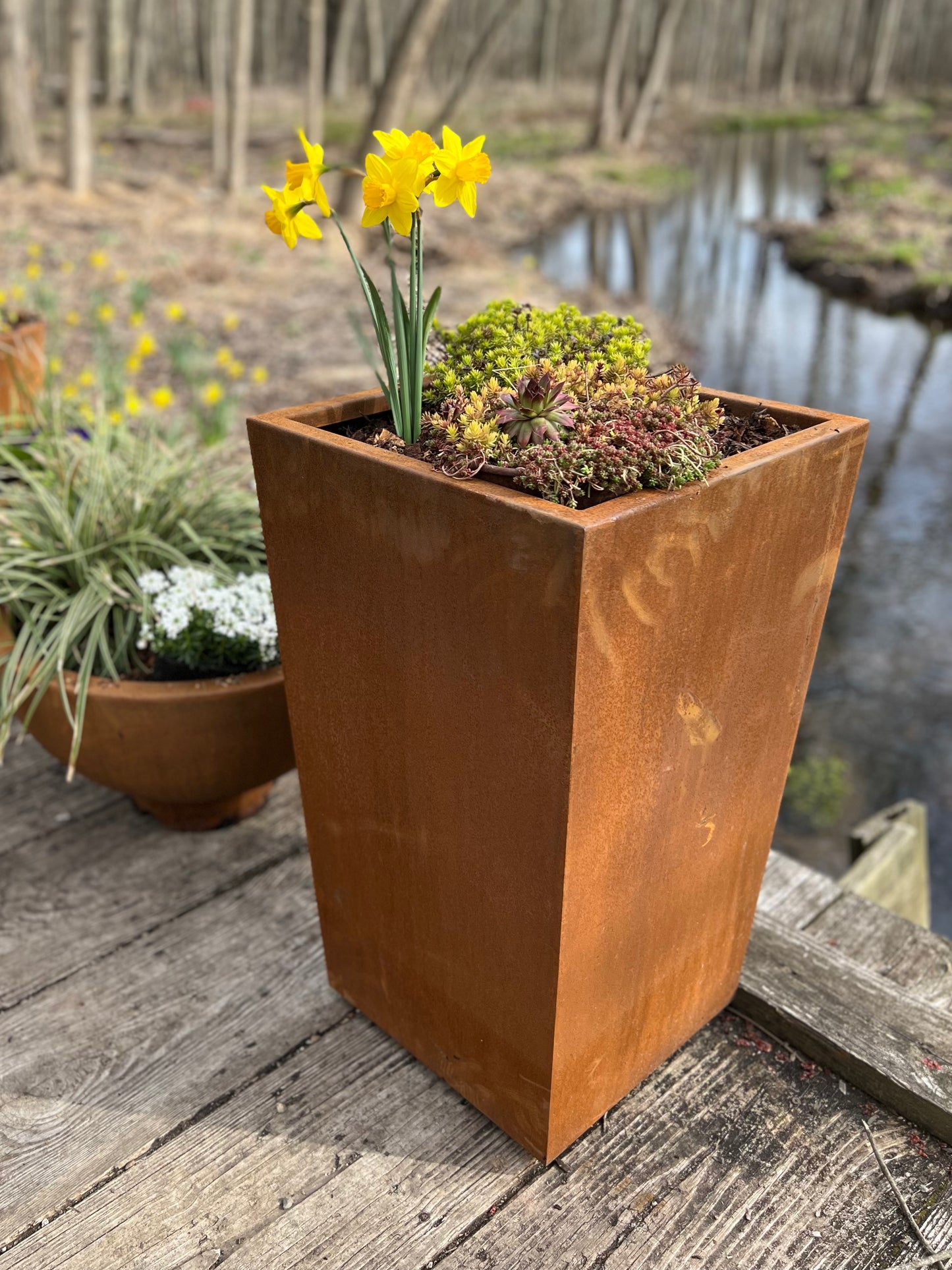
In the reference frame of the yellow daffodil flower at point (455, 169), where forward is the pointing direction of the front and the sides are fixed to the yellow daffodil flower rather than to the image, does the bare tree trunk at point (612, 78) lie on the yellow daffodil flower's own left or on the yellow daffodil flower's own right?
on the yellow daffodil flower's own left

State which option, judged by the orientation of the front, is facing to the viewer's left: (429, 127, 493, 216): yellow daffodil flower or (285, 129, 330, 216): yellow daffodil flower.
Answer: (285, 129, 330, 216): yellow daffodil flower

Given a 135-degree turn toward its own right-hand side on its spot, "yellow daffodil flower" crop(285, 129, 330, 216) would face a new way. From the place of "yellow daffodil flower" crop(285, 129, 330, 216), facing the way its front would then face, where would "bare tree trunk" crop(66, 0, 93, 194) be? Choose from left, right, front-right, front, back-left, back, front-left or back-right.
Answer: front-left

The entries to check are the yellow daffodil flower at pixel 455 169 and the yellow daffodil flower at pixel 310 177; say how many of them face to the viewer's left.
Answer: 1

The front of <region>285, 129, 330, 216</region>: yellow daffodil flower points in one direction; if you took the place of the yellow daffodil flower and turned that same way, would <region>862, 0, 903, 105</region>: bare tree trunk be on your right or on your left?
on your right

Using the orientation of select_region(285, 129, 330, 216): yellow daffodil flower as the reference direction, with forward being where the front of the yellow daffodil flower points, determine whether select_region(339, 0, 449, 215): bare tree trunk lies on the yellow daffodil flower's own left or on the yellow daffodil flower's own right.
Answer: on the yellow daffodil flower's own right

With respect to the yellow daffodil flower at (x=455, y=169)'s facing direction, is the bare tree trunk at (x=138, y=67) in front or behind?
behind

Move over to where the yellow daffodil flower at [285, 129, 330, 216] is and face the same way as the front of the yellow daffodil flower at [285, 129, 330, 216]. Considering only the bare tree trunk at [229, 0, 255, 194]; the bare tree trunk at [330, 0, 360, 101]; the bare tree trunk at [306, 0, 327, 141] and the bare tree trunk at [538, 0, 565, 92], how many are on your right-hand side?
4

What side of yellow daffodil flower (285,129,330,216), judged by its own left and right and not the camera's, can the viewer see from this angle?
left

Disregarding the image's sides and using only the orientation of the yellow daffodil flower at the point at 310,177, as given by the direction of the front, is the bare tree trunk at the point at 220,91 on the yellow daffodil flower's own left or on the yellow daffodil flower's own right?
on the yellow daffodil flower's own right
